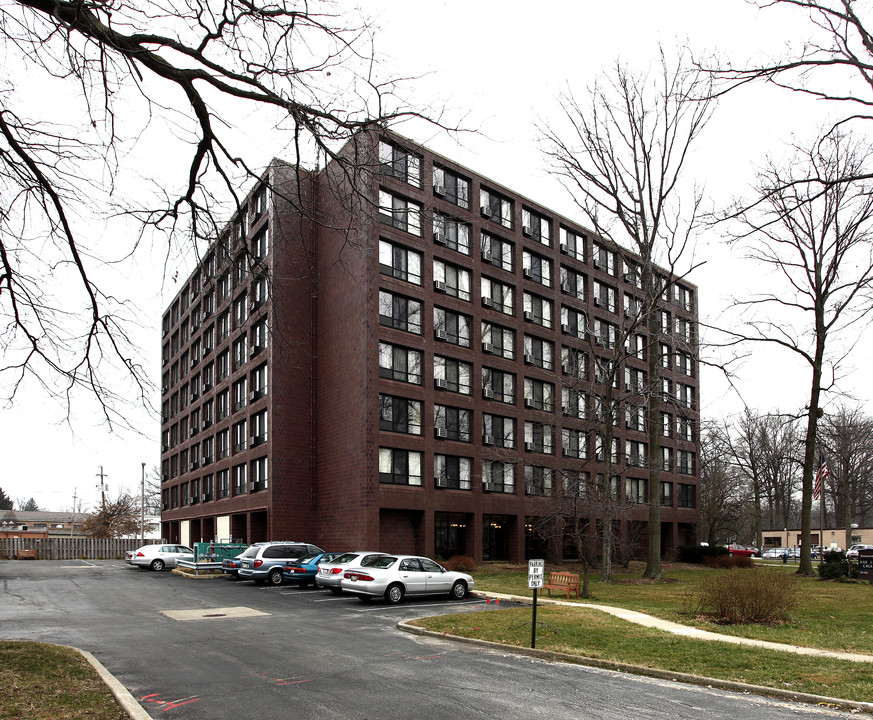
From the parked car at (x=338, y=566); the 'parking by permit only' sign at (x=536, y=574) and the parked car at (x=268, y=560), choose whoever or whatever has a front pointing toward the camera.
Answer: the 'parking by permit only' sign

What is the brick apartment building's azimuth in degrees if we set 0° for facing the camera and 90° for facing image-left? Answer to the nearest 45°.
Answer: approximately 315°

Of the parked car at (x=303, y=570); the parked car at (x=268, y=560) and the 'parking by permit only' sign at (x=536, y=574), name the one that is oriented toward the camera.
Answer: the 'parking by permit only' sign

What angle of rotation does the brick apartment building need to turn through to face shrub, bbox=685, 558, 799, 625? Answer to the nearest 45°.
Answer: approximately 45° to its right
